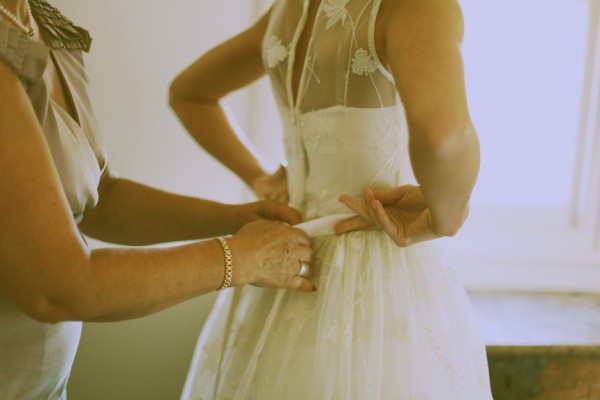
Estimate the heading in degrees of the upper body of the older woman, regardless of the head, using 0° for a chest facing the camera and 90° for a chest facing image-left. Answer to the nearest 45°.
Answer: approximately 315°

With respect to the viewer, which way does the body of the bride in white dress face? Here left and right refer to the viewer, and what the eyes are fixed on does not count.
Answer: facing away from the viewer and to the right of the viewer

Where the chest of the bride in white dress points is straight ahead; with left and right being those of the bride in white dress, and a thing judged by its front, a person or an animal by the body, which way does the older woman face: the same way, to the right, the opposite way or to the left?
to the right
